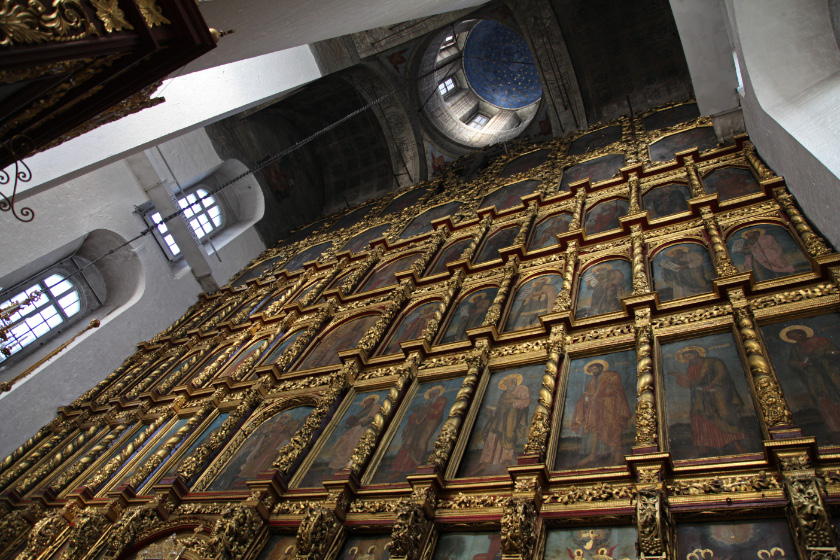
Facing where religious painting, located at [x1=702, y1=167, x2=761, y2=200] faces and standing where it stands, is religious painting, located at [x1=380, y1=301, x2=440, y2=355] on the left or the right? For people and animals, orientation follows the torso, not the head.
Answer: on its right

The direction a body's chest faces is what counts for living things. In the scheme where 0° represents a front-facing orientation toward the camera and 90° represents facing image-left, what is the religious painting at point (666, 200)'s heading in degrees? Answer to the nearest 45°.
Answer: approximately 0°

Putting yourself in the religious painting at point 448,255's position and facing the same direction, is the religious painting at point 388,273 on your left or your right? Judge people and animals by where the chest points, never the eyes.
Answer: on your right

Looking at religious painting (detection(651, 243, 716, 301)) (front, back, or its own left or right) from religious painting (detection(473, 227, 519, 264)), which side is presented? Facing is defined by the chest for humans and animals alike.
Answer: right

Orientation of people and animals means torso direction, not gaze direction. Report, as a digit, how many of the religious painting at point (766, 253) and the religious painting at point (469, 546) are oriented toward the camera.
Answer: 2

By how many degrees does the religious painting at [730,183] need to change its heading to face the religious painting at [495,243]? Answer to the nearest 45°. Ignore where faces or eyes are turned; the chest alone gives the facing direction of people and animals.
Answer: approximately 90° to its right

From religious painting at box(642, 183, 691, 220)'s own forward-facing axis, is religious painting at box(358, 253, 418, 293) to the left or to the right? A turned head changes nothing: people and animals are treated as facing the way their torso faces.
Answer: on its right
